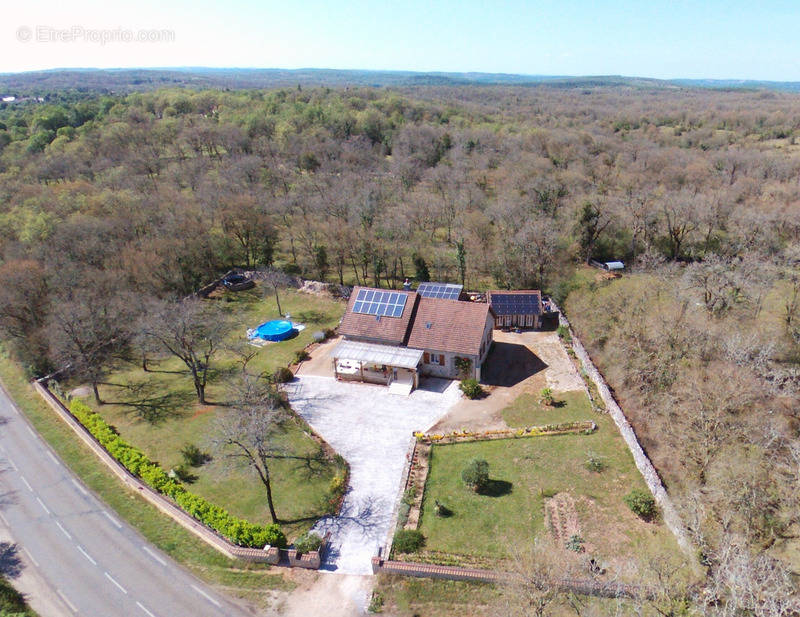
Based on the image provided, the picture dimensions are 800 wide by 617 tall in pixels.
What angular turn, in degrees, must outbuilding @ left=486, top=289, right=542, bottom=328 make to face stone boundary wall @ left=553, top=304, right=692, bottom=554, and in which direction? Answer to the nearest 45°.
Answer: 0° — it already faces it

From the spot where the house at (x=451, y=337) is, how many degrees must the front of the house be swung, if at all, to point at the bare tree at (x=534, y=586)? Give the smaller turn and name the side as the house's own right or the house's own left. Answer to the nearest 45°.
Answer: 0° — it already faces it

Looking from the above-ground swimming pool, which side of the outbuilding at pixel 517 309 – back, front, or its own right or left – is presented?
right

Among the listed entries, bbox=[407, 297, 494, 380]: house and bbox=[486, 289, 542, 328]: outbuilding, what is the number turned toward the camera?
2

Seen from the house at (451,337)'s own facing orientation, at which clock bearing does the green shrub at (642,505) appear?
The green shrub is roughly at 11 o'clock from the house.

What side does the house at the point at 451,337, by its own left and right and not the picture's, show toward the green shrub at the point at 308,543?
front

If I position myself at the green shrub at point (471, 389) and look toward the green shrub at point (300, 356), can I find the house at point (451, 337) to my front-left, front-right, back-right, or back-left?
front-right

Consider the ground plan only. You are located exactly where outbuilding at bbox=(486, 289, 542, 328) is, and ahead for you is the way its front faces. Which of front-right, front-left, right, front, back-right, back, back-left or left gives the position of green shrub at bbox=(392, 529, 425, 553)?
front

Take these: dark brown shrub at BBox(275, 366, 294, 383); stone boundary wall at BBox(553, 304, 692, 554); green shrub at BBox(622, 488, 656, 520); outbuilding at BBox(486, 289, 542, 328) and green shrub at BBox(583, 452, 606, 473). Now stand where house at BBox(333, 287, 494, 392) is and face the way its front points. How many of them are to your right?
1

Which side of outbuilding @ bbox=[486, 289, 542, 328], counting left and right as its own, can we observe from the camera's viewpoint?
front

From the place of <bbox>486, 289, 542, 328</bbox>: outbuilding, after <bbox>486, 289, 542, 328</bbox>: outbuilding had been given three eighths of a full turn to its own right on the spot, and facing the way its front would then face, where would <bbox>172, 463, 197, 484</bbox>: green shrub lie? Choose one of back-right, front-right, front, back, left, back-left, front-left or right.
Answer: left

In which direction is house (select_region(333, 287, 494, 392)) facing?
toward the camera

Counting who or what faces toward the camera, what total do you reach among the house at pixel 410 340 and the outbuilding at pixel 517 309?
2

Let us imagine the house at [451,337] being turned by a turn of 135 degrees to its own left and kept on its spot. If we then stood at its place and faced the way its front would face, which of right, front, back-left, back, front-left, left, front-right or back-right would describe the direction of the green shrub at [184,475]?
back

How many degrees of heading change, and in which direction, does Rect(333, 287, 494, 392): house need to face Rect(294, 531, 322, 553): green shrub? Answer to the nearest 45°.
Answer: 0° — it already faces it

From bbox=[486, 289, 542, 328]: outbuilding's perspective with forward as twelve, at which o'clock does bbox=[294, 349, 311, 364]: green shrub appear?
The green shrub is roughly at 2 o'clock from the outbuilding.

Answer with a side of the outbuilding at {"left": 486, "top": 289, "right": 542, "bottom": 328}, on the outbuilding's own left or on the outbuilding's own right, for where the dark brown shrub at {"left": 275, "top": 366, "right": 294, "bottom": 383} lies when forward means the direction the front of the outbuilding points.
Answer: on the outbuilding's own right
